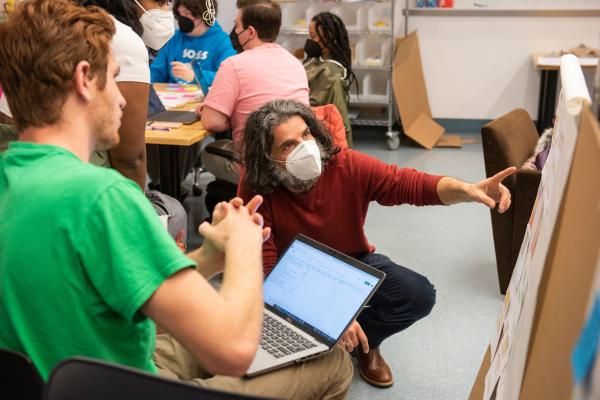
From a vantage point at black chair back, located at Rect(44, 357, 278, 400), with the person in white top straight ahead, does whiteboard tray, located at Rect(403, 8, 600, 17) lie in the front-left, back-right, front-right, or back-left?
front-right

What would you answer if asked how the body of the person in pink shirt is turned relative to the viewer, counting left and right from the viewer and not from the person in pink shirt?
facing away from the viewer and to the left of the viewer

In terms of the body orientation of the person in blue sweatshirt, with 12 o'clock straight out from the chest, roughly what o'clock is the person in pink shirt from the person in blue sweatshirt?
The person in pink shirt is roughly at 10 o'clock from the person in blue sweatshirt.

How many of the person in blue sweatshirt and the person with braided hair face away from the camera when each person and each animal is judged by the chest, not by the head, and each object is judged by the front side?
0

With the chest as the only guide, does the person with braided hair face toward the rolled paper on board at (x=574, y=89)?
no

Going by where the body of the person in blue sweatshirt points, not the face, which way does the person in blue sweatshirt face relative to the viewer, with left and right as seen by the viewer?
facing the viewer and to the left of the viewer

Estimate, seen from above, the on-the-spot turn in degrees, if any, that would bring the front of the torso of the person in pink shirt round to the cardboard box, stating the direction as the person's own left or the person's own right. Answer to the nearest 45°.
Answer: approximately 90° to the person's own right

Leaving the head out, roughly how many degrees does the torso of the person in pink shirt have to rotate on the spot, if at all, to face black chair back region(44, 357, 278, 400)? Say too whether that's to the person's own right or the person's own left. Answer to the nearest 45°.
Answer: approximately 135° to the person's own left

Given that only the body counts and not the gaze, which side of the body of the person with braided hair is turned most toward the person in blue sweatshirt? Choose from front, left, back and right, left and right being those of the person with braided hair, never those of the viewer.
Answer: front

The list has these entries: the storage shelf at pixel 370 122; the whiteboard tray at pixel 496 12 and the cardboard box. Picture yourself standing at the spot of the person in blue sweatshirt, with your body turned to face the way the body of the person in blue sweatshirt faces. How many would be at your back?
3

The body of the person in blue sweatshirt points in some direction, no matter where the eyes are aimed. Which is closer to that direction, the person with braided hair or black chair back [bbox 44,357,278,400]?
the black chair back

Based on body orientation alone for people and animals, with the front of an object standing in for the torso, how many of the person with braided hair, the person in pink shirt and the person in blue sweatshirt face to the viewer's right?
0

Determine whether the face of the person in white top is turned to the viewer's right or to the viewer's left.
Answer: to the viewer's right

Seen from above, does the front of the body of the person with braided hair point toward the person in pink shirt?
no
